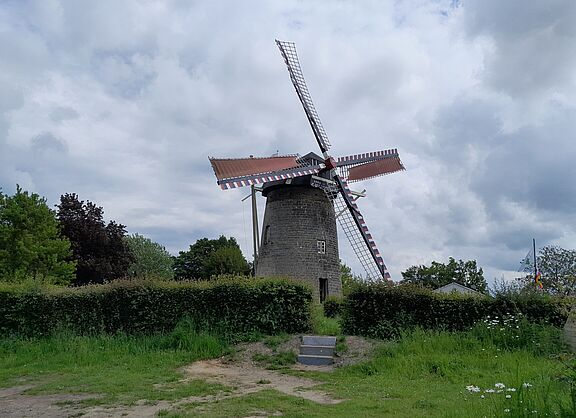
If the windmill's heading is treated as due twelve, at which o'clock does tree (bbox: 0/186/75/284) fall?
The tree is roughly at 5 o'clock from the windmill.

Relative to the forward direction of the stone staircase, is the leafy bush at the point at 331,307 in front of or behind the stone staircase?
behind

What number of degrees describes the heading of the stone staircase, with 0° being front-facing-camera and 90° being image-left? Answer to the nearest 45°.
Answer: approximately 0°

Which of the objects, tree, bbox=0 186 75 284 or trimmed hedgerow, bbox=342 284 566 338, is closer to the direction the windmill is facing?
the trimmed hedgerow

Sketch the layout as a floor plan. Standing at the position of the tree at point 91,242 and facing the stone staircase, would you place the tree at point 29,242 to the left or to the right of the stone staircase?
right

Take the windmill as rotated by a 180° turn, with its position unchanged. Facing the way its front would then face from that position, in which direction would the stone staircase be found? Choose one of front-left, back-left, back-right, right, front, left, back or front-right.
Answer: back-left

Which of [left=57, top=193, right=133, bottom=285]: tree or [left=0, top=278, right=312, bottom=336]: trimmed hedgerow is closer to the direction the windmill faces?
the trimmed hedgerow

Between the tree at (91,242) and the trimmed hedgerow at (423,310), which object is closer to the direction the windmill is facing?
the trimmed hedgerow

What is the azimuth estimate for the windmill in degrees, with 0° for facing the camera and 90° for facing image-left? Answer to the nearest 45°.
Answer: approximately 315°

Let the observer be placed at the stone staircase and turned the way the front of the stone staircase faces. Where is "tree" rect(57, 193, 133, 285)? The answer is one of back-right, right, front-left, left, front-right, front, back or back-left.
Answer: back-right
